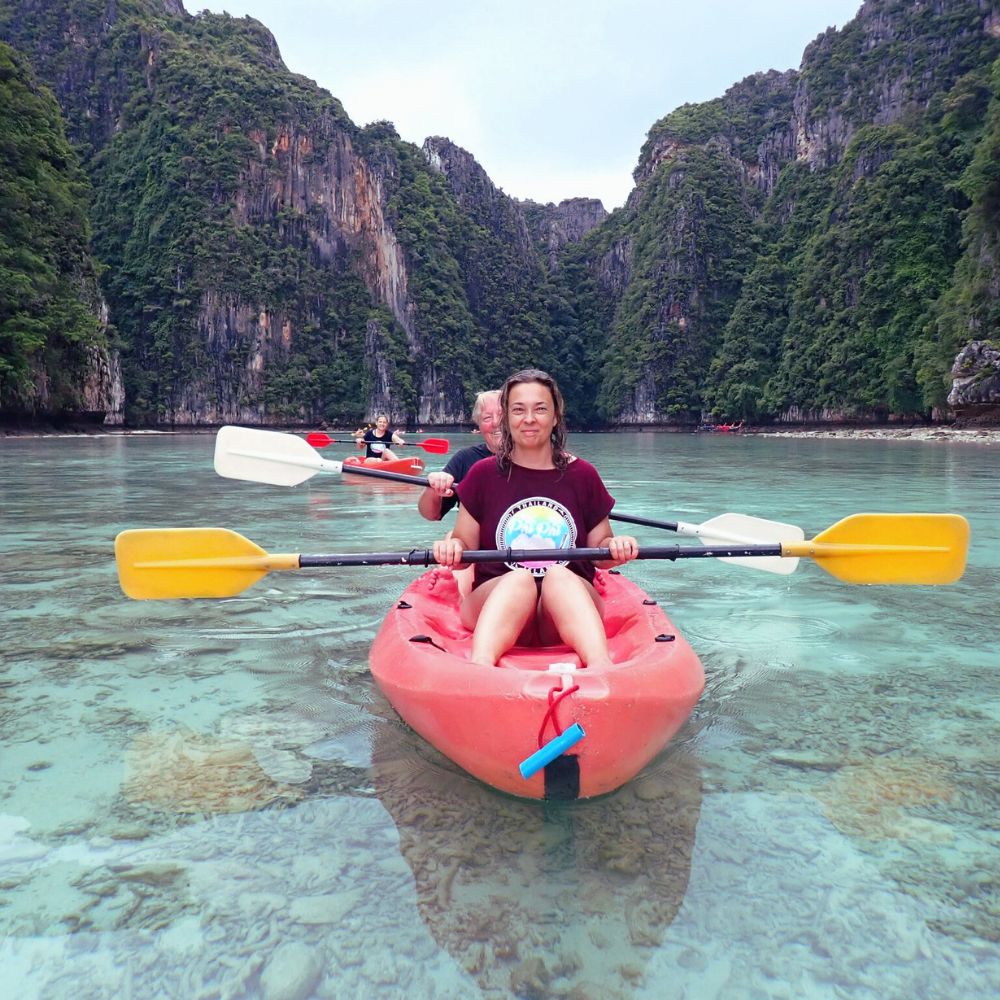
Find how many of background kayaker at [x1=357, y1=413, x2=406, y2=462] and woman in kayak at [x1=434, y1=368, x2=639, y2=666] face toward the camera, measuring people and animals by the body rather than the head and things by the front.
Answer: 2

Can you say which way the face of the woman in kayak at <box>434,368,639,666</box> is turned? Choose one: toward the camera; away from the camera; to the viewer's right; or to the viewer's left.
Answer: toward the camera

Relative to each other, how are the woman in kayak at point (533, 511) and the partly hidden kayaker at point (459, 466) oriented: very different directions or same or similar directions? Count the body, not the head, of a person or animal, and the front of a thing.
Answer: same or similar directions

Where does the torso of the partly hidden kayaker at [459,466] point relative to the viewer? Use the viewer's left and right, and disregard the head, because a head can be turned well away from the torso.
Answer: facing the viewer

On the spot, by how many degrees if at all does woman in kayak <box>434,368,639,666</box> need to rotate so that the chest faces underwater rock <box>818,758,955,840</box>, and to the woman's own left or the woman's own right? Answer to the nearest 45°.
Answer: approximately 45° to the woman's own left

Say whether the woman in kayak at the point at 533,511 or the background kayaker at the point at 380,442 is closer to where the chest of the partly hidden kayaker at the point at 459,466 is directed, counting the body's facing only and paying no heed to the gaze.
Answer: the woman in kayak

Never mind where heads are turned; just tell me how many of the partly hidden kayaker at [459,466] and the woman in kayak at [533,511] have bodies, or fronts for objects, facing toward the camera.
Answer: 2

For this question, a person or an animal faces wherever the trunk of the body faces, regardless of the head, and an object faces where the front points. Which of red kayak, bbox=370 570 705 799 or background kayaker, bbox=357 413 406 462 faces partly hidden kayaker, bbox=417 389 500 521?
background kayaker, bbox=357 413 406 462

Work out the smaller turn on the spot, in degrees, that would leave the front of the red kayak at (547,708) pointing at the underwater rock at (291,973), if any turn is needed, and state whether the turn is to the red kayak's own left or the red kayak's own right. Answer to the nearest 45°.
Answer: approximately 45° to the red kayak's own right

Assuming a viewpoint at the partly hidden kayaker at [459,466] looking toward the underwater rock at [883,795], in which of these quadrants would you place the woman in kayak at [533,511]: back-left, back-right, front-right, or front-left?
front-right

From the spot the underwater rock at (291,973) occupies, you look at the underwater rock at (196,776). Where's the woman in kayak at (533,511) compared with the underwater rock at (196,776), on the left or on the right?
right

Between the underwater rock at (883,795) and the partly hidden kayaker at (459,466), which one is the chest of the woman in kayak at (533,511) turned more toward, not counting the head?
the underwater rock

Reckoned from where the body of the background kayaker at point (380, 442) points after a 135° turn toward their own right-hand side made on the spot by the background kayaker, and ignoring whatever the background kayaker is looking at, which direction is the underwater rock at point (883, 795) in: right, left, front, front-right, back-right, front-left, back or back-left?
back-left
